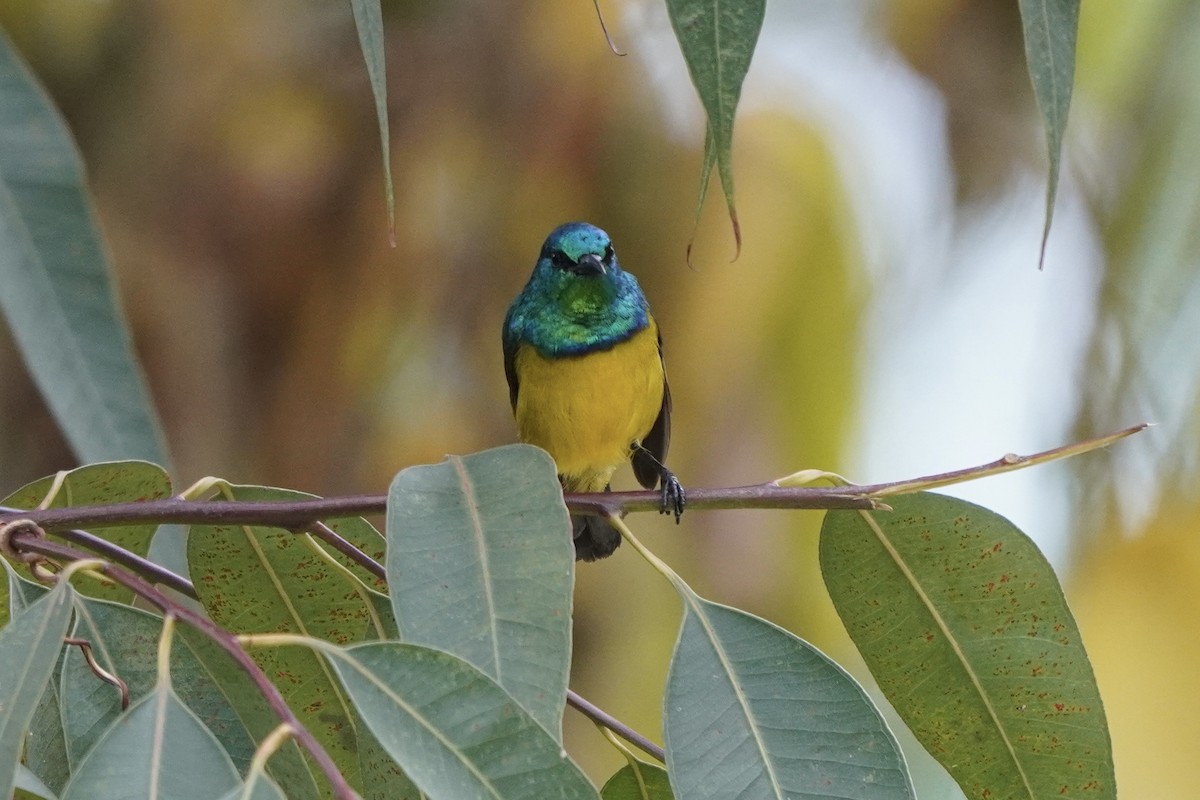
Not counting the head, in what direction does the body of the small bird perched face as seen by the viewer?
toward the camera

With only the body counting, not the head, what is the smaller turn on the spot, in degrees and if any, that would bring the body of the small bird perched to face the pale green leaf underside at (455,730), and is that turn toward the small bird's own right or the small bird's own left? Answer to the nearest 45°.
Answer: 0° — it already faces it

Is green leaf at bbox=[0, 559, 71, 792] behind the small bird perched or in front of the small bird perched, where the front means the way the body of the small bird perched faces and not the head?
in front

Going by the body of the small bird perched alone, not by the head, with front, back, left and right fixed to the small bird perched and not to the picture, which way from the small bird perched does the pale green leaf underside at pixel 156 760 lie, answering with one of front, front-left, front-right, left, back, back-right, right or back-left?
front

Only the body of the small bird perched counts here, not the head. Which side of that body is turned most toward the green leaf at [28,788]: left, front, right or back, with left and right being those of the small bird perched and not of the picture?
right

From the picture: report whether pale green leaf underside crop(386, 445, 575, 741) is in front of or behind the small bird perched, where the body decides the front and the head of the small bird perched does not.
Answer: in front
